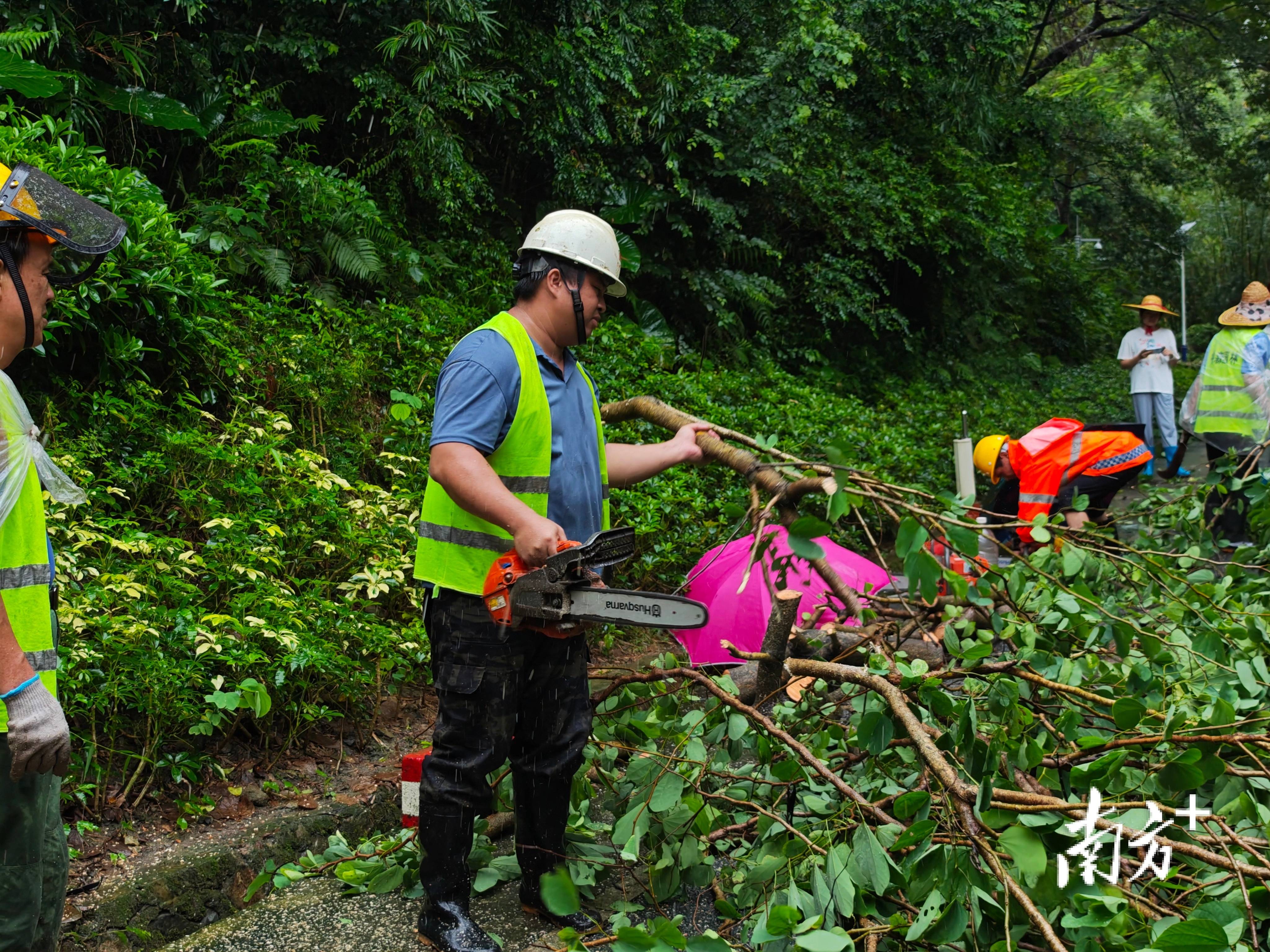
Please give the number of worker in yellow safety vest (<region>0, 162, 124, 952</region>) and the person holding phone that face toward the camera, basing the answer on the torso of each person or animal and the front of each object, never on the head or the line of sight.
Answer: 1

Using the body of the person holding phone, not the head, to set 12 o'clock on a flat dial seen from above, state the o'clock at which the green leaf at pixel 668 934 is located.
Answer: The green leaf is roughly at 12 o'clock from the person holding phone.

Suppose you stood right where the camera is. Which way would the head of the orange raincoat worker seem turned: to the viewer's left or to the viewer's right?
to the viewer's left

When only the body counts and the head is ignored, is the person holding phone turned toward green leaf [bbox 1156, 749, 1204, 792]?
yes

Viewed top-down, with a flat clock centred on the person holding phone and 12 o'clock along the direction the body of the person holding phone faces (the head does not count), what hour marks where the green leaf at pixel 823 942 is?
The green leaf is roughly at 12 o'clock from the person holding phone.

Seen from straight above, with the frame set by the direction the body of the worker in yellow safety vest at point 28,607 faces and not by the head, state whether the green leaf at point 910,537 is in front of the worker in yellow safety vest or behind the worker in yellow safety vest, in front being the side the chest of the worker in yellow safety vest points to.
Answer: in front

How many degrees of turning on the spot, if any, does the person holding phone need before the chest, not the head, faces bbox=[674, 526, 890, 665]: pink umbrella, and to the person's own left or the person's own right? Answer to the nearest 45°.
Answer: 0° — they already face it

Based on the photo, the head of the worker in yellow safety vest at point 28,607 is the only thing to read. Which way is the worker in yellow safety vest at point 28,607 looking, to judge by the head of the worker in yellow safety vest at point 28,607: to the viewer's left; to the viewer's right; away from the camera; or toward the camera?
to the viewer's right

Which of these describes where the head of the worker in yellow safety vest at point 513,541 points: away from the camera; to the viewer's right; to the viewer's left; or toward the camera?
to the viewer's right

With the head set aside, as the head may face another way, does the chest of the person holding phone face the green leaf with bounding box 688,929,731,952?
yes

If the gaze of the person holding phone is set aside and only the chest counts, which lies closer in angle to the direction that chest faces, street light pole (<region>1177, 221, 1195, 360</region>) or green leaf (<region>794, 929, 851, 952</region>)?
the green leaf

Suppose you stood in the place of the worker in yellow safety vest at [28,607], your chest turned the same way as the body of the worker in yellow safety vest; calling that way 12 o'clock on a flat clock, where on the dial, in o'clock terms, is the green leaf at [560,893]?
The green leaf is roughly at 1 o'clock from the worker in yellow safety vest.

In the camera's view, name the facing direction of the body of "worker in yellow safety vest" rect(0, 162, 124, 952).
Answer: to the viewer's right
